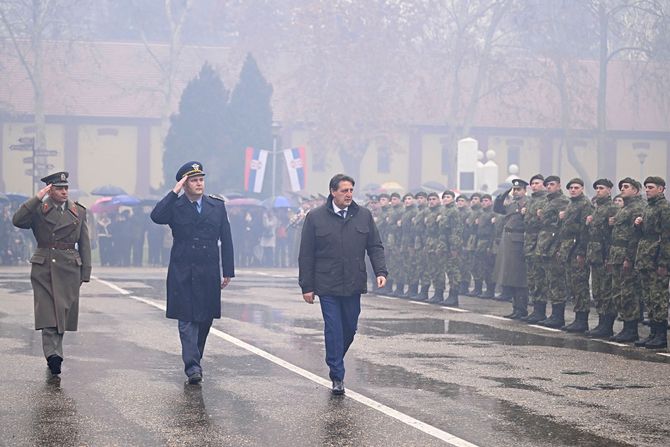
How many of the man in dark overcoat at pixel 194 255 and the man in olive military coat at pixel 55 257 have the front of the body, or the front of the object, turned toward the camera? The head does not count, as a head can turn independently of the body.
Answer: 2

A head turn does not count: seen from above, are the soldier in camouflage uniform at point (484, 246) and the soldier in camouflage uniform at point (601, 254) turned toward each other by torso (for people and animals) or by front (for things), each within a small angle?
no

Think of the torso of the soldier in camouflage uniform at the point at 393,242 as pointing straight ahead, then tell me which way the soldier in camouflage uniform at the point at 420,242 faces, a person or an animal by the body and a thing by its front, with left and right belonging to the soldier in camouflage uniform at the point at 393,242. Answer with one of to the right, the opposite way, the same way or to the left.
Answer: the same way

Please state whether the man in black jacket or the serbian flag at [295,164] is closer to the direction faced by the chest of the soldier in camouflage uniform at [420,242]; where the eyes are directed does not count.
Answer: the man in black jacket

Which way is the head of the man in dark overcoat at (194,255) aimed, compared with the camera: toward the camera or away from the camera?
toward the camera

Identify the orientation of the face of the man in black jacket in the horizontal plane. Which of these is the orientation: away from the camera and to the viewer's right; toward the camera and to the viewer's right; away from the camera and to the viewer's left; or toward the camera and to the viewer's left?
toward the camera and to the viewer's right

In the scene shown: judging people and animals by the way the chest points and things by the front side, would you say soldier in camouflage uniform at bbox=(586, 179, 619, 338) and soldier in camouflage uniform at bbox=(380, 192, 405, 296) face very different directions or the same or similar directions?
same or similar directions

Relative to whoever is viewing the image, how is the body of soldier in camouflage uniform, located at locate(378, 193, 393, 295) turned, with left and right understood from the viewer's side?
facing the viewer and to the left of the viewer

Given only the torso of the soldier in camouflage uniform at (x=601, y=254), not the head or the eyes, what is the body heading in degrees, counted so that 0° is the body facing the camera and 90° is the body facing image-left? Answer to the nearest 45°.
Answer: approximately 45°

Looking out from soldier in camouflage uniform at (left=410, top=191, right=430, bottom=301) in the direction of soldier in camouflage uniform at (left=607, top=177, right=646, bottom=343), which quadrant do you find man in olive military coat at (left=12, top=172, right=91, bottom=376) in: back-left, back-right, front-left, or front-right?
front-right

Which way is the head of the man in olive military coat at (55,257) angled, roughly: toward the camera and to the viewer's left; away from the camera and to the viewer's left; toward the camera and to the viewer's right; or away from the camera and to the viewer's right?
toward the camera and to the viewer's right

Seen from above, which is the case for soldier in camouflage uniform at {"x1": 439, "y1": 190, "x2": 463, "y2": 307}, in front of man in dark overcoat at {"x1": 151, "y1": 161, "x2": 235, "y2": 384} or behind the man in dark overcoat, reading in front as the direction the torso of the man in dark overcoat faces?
behind

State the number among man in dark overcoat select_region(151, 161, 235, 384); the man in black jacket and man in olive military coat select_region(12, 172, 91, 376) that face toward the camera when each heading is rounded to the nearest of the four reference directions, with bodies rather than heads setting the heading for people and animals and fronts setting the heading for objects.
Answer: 3

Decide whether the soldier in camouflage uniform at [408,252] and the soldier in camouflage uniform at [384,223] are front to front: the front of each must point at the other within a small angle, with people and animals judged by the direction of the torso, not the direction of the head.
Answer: no

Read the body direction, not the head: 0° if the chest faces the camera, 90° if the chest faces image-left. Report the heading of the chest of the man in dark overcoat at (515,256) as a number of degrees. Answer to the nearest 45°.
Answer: approximately 45°

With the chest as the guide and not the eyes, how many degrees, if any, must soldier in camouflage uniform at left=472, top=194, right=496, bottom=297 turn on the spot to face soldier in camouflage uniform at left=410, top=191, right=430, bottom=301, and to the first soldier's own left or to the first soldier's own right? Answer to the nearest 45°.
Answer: approximately 45° to the first soldier's own right

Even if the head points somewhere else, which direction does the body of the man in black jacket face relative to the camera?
toward the camera

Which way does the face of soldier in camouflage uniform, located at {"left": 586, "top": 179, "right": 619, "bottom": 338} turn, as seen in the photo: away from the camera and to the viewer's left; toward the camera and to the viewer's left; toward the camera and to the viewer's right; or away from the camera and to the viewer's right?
toward the camera and to the viewer's left
